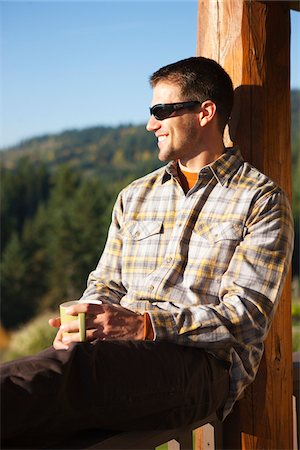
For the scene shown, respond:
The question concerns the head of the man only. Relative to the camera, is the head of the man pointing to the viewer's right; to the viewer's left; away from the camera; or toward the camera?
to the viewer's left

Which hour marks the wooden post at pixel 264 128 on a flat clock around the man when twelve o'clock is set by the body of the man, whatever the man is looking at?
The wooden post is roughly at 6 o'clock from the man.
